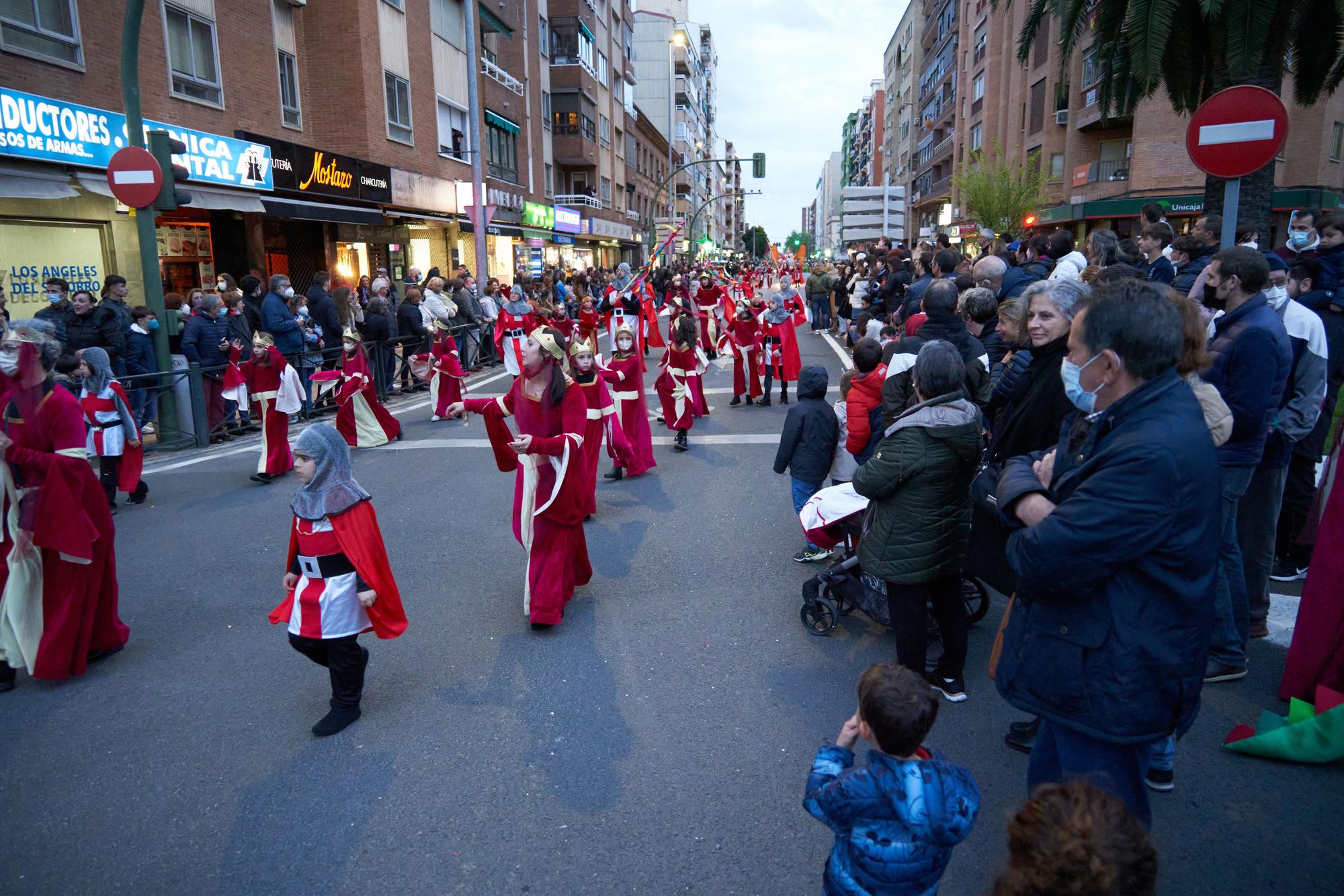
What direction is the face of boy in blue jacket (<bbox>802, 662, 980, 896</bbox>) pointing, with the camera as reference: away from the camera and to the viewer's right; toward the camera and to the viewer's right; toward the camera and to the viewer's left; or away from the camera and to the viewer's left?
away from the camera and to the viewer's left

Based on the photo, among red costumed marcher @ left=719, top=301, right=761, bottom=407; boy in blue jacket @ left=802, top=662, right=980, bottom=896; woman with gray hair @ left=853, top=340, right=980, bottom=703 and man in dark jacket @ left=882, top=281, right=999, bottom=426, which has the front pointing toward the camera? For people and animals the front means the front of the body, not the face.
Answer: the red costumed marcher

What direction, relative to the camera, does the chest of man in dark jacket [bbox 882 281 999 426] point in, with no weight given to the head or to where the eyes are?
away from the camera

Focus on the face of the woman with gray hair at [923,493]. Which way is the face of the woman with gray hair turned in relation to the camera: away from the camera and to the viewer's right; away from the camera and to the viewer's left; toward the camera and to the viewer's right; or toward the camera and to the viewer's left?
away from the camera and to the viewer's left

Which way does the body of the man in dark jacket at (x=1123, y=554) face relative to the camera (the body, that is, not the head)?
to the viewer's left

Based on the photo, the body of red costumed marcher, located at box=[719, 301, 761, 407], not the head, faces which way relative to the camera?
toward the camera

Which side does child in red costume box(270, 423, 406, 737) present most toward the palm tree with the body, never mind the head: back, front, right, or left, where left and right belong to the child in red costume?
back

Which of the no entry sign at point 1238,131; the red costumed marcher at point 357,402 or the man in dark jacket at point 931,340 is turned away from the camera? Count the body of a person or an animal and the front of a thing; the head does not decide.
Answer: the man in dark jacket

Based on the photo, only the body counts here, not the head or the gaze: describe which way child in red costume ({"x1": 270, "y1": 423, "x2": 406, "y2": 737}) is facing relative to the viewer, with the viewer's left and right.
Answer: facing the viewer and to the left of the viewer

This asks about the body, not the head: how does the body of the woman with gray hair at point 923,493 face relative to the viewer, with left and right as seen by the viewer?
facing away from the viewer and to the left of the viewer

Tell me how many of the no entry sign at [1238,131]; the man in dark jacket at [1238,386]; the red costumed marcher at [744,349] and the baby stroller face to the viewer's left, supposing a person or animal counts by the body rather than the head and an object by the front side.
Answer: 2

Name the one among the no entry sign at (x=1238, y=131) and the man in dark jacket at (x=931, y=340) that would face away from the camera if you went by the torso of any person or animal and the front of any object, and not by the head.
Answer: the man in dark jacket

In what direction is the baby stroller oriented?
to the viewer's left
